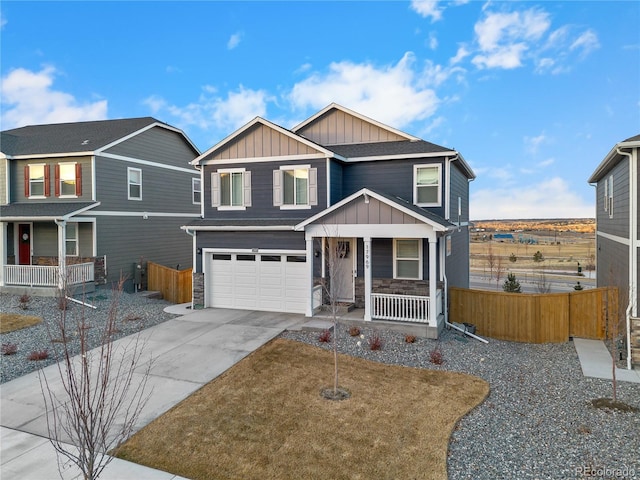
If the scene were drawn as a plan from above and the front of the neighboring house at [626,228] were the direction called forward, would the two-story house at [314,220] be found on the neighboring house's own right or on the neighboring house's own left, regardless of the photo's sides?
on the neighboring house's own right

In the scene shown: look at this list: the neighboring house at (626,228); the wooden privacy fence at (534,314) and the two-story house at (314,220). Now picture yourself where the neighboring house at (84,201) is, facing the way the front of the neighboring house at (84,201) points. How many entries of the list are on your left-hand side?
3

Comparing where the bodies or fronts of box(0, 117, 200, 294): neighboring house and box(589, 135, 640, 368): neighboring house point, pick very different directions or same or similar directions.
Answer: same or similar directions

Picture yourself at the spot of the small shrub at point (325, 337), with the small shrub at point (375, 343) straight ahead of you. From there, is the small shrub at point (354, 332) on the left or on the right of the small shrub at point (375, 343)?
left

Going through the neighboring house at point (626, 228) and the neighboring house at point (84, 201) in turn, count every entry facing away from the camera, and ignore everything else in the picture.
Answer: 0

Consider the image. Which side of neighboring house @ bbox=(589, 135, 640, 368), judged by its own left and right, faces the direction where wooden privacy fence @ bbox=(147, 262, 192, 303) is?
right

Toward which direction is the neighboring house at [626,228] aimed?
toward the camera

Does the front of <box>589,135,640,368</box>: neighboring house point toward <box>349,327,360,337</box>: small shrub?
no

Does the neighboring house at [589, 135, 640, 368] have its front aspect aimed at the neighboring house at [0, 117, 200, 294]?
no

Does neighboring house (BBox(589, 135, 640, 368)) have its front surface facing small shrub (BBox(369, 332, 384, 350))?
no

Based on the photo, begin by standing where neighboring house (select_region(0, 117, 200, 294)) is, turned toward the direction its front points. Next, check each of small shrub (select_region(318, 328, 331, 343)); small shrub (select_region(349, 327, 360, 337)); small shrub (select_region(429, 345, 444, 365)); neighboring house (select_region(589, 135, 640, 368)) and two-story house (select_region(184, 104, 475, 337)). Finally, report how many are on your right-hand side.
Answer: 0

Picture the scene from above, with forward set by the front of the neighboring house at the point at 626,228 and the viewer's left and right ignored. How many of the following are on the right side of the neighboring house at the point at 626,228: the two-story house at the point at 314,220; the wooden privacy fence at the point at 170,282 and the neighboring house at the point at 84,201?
3

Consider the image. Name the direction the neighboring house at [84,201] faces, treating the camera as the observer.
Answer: facing the viewer and to the left of the viewer

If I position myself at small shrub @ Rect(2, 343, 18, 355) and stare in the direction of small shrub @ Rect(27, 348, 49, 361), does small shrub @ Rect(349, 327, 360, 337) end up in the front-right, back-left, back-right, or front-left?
front-left
